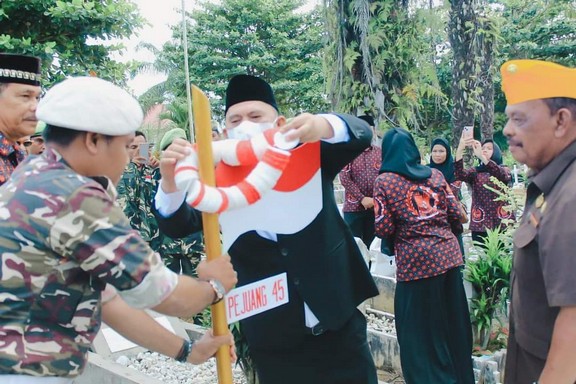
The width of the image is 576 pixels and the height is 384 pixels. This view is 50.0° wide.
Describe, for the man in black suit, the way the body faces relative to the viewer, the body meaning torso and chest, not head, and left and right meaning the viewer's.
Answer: facing the viewer and to the left of the viewer

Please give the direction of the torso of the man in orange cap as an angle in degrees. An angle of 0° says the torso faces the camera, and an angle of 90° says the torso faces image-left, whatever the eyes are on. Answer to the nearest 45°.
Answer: approximately 90°

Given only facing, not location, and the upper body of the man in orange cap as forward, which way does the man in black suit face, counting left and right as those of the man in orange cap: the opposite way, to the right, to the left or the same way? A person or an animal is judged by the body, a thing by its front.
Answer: to the left

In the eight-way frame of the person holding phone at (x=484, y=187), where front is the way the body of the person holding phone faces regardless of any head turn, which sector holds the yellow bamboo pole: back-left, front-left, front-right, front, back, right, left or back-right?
front-left

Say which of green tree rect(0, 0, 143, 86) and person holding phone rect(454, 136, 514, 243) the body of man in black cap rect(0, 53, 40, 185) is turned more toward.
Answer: the person holding phone

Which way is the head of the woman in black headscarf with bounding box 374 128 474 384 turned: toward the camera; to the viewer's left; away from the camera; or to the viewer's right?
away from the camera

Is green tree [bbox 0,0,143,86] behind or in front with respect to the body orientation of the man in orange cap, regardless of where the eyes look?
in front

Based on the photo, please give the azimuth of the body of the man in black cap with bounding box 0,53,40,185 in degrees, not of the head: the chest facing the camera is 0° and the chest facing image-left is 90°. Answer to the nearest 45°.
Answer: approximately 315°

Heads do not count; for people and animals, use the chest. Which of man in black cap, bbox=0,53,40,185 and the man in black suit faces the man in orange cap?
the man in black cap

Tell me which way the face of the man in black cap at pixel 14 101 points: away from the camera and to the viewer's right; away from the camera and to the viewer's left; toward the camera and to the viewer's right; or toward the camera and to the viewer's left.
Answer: toward the camera and to the viewer's right

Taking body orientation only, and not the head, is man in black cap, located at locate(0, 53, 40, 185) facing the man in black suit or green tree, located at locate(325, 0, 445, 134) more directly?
the man in black suit

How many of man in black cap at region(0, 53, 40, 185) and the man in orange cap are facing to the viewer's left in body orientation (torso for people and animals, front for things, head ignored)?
1

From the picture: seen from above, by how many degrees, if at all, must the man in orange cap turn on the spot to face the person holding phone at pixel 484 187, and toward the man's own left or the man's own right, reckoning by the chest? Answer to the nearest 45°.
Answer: approximately 90° to the man's own right

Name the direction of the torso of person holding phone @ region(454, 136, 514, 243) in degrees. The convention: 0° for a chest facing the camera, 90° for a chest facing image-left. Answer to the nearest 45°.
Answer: approximately 45°
